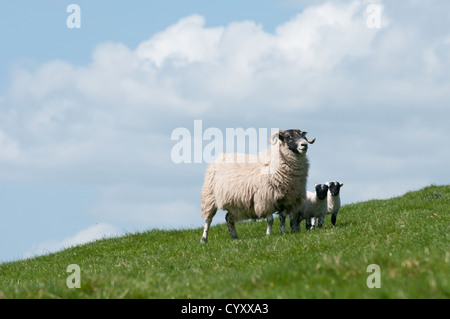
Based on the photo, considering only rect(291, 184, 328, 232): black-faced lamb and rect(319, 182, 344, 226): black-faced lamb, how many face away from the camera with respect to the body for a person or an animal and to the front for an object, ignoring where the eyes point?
0

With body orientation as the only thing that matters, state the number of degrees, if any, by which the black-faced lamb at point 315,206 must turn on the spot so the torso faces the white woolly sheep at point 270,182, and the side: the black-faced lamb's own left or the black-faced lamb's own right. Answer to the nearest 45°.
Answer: approximately 90° to the black-faced lamb's own right

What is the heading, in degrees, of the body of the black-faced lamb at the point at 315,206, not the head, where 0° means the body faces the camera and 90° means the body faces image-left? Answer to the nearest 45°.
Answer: approximately 315°

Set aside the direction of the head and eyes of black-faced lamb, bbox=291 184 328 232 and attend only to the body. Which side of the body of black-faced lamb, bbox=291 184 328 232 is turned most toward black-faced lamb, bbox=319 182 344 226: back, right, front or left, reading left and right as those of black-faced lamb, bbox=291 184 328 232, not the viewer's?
left

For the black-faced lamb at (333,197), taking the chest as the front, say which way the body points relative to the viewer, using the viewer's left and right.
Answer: facing the viewer and to the right of the viewer

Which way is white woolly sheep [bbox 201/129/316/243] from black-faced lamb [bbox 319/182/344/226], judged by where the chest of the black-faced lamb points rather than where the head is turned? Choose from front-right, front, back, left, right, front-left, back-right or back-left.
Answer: right

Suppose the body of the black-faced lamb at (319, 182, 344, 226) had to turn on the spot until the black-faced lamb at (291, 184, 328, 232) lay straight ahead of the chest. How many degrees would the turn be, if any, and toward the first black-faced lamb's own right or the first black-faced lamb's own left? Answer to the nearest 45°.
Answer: approximately 90° to the first black-faced lamb's own right
